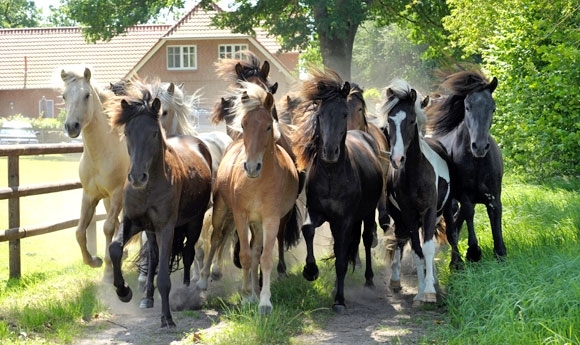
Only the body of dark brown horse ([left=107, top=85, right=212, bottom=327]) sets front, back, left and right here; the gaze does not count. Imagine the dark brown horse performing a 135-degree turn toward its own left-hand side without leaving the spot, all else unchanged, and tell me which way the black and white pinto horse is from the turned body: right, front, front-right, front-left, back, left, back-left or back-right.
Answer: front

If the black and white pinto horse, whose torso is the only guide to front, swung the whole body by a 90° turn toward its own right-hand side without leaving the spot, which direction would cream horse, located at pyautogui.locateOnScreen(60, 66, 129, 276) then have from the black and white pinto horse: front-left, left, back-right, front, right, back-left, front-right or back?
front

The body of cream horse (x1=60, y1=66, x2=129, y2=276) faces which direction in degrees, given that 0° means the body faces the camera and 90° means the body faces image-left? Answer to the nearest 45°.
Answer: approximately 45°

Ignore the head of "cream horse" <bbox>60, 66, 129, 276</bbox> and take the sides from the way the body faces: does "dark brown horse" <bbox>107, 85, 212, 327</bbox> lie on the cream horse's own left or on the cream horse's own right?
on the cream horse's own left

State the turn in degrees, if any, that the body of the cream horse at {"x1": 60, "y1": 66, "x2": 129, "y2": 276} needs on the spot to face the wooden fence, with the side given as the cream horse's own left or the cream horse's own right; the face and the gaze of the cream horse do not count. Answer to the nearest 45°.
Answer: approximately 90° to the cream horse's own right

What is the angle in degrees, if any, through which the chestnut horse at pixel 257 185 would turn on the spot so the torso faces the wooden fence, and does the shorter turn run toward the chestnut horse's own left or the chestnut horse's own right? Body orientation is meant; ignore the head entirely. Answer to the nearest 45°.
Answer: approximately 135° to the chestnut horse's own right

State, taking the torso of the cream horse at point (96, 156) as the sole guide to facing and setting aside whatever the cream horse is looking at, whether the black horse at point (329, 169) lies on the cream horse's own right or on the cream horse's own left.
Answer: on the cream horse's own left

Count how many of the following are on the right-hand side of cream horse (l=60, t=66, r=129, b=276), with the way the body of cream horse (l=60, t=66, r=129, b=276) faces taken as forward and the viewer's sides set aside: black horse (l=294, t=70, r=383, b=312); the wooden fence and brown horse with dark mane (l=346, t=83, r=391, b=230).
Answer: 1

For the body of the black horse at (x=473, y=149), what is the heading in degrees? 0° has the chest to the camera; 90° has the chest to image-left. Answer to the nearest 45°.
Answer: approximately 0°

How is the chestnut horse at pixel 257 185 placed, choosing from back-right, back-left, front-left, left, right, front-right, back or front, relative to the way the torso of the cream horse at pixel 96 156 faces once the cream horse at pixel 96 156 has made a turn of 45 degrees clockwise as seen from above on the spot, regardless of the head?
back-left

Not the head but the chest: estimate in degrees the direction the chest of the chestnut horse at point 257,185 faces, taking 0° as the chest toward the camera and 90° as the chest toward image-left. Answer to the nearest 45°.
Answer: approximately 0°

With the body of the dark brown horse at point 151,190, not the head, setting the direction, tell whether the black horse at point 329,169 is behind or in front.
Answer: behind
